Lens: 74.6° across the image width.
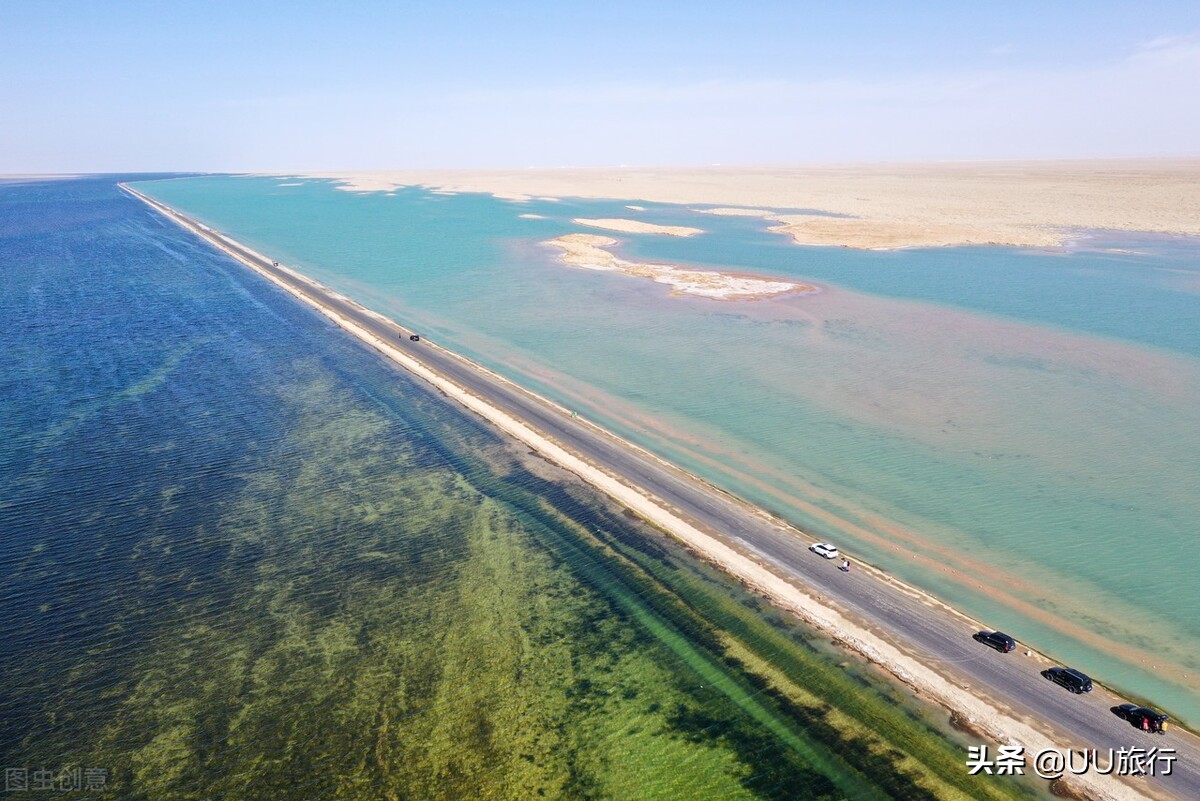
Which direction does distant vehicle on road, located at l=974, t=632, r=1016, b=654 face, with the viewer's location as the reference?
facing away from the viewer and to the left of the viewer

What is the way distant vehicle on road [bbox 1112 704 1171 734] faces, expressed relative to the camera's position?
facing away from the viewer and to the left of the viewer

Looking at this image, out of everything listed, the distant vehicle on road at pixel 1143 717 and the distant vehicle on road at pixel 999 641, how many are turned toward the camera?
0

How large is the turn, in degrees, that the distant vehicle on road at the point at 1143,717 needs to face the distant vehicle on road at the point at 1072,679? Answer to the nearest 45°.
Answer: approximately 45° to its left

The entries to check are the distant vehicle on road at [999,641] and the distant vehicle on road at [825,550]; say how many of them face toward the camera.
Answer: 0

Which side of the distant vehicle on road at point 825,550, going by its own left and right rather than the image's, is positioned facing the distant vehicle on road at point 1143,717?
back

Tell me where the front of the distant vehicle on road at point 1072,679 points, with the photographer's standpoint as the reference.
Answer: facing away from the viewer and to the left of the viewer

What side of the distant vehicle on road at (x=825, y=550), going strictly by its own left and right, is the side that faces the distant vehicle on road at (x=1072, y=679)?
back

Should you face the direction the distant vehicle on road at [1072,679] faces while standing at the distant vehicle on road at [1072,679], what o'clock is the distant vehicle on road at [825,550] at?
the distant vehicle on road at [825,550] is roughly at 11 o'clock from the distant vehicle on road at [1072,679].

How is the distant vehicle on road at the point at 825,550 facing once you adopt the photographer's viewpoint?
facing away from the viewer and to the left of the viewer
